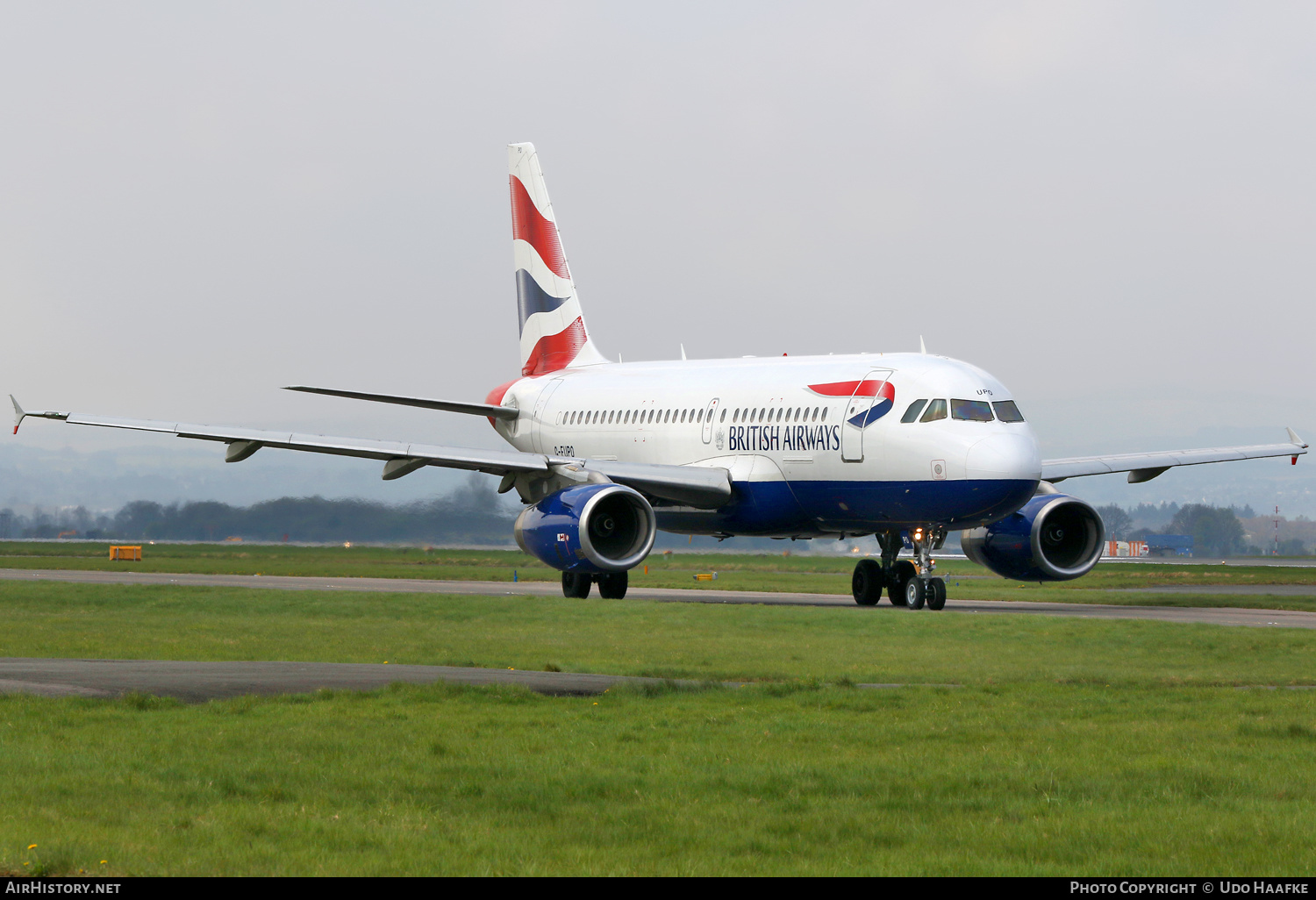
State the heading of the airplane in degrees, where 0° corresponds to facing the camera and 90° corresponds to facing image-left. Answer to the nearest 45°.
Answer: approximately 315°
